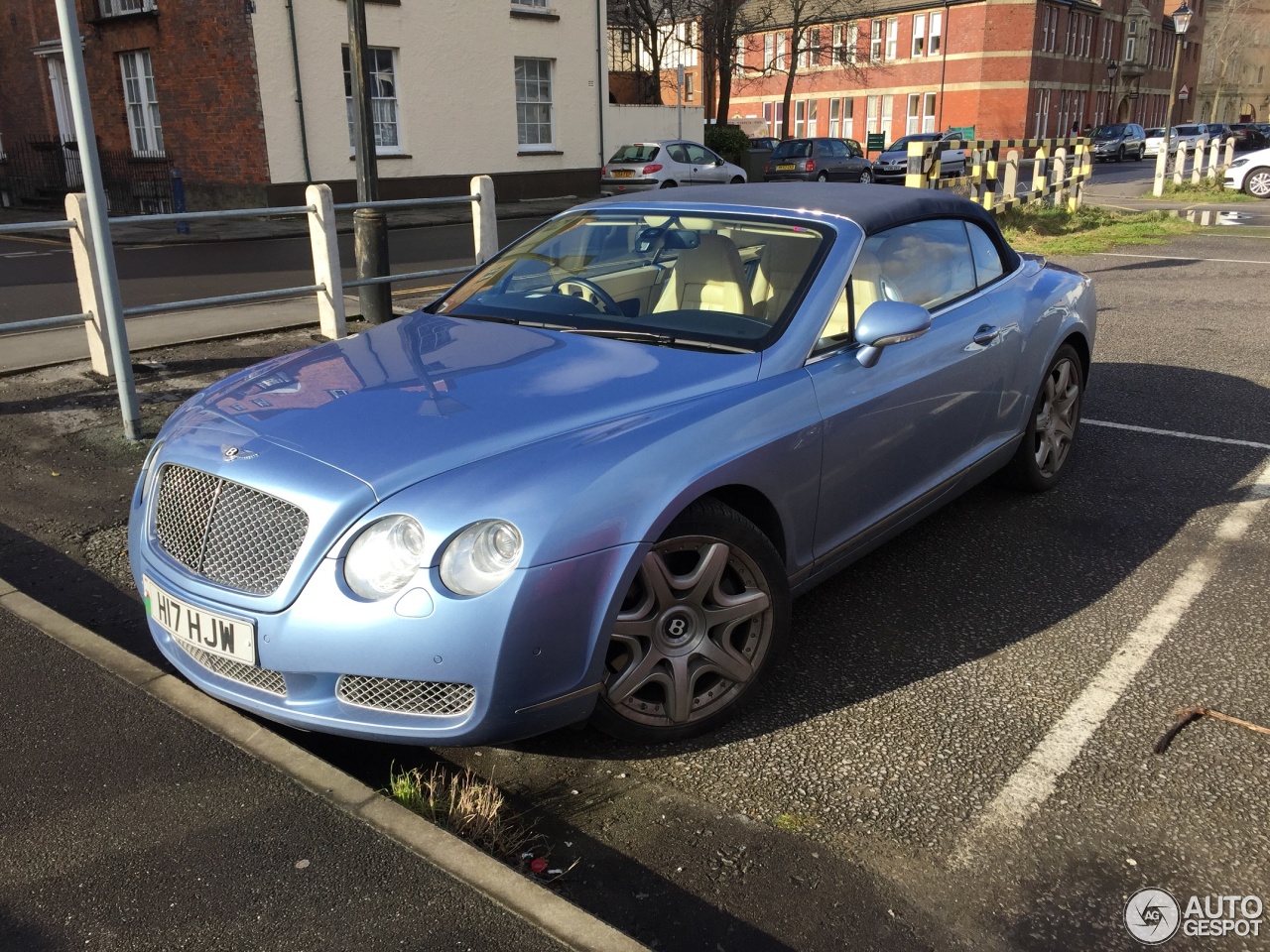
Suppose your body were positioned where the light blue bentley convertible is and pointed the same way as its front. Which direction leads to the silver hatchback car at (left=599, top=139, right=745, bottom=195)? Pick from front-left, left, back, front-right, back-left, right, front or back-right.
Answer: back-right

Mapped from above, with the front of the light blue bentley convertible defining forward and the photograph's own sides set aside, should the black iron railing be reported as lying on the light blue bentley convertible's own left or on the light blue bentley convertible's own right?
on the light blue bentley convertible's own right

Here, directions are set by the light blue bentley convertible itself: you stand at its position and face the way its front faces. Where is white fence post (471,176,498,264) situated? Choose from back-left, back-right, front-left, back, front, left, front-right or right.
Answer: back-right

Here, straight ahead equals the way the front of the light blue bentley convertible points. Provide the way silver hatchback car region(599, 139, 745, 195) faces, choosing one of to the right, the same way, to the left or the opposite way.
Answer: the opposite way

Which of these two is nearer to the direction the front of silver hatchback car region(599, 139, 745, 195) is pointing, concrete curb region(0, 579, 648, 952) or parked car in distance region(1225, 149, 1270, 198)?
the parked car in distance

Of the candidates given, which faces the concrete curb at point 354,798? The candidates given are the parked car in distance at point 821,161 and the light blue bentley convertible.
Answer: the light blue bentley convertible

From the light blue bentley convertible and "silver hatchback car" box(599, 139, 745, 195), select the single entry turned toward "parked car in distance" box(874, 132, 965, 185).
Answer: the silver hatchback car

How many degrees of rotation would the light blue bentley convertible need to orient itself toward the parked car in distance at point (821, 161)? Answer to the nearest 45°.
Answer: approximately 135° to its right

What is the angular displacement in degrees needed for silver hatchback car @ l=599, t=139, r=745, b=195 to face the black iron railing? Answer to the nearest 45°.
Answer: approximately 135° to its left

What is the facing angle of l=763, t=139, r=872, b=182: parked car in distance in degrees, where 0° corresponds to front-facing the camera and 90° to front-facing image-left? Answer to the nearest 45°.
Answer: approximately 225°

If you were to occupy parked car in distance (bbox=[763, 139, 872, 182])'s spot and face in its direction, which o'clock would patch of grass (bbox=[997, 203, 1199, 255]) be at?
The patch of grass is roughly at 4 o'clock from the parked car in distance.

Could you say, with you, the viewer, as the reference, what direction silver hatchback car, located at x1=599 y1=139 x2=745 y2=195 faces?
facing away from the viewer and to the right of the viewer
